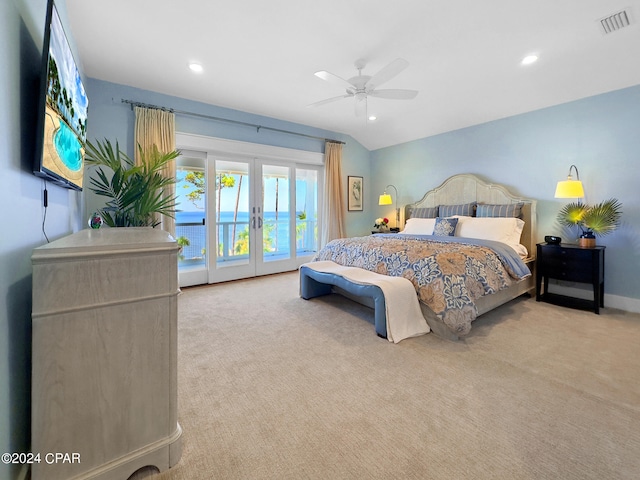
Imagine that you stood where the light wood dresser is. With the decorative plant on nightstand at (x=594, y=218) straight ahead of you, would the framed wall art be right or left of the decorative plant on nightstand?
left

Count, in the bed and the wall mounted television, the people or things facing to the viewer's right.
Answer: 1

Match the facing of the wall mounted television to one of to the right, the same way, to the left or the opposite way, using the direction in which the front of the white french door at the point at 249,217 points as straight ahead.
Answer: to the left

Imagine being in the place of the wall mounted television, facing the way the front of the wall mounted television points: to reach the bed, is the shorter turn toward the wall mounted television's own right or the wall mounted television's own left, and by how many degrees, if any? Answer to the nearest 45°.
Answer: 0° — it already faces it

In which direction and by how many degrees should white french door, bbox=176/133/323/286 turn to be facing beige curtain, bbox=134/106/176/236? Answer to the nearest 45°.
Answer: approximately 90° to its right

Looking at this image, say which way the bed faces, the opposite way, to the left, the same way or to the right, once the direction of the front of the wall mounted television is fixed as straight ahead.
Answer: the opposite way

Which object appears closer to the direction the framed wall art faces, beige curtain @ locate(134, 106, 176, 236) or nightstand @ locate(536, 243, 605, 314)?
the nightstand

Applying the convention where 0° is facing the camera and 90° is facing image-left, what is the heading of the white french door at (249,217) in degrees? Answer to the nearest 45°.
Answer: approximately 315°

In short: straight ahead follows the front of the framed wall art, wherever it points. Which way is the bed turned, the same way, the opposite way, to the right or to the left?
to the right

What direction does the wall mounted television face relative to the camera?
to the viewer's right
